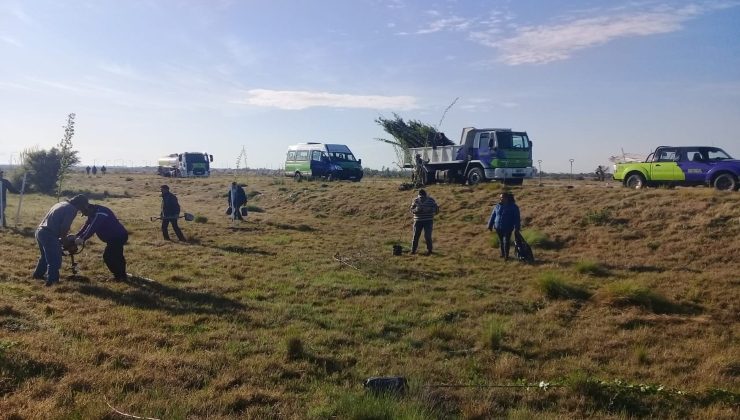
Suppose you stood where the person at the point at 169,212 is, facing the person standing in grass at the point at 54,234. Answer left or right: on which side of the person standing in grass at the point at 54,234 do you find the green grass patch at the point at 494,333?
left

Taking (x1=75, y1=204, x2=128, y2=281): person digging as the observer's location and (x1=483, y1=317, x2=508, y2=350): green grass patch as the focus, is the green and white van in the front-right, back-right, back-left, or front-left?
back-left

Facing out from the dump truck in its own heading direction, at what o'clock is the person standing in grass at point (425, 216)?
The person standing in grass is roughly at 2 o'clock from the dump truck.

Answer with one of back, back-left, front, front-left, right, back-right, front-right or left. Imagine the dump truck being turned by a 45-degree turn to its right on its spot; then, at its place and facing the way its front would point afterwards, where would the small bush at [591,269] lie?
front

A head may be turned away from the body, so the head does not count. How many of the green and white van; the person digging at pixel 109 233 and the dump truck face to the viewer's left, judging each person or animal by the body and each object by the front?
1

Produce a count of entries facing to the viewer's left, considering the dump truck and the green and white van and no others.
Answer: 0

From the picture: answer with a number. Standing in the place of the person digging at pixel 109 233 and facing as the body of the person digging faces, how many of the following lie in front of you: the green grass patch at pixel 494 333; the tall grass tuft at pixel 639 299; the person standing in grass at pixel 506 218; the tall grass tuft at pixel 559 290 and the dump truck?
0

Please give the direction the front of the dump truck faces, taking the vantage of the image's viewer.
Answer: facing the viewer and to the right of the viewer

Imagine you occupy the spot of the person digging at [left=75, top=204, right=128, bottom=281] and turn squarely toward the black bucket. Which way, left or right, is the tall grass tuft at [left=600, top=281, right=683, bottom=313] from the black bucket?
right

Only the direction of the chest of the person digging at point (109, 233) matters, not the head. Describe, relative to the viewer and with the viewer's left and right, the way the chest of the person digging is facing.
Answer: facing to the left of the viewer

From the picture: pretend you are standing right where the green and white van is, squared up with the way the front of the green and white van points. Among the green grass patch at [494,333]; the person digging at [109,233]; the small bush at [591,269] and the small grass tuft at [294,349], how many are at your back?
0

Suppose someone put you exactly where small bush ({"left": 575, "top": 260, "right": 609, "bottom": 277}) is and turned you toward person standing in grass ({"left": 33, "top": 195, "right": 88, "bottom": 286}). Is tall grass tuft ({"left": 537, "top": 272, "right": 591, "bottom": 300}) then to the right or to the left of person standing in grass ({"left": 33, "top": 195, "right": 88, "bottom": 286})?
left

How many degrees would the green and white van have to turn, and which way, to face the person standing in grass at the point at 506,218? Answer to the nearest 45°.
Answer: approximately 45° to its right

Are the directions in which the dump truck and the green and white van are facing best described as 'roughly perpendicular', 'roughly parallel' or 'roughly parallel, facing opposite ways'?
roughly parallel

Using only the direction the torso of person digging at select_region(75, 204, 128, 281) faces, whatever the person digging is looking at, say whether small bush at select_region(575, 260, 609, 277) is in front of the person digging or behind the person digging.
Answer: behind

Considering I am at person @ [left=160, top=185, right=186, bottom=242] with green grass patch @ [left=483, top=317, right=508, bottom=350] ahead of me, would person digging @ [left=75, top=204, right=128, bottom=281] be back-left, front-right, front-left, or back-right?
front-right

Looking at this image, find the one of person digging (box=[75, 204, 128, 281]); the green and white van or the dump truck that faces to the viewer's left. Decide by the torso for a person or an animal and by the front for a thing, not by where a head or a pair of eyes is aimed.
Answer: the person digging

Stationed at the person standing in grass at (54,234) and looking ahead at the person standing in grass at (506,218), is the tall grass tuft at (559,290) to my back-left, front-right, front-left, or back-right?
front-right

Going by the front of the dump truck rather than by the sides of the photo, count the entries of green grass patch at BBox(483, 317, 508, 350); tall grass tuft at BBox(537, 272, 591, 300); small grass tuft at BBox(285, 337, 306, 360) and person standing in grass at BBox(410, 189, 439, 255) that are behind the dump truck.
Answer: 0

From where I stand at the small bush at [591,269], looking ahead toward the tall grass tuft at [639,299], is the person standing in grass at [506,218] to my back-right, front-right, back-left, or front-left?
back-right

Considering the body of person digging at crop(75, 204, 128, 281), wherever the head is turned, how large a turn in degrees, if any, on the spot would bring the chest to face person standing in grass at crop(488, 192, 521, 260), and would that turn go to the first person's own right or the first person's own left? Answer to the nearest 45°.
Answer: approximately 180°
